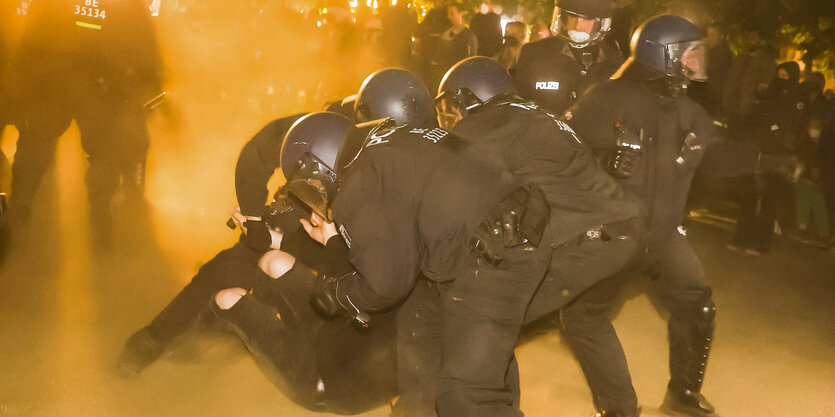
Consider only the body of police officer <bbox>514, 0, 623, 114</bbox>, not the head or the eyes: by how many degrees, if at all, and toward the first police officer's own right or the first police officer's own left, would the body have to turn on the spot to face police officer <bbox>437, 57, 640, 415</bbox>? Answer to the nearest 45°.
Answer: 0° — they already face them

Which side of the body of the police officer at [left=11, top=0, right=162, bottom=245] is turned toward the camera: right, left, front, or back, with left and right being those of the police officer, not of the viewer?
back

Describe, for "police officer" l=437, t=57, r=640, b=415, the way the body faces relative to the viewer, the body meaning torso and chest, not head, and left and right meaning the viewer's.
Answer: facing to the left of the viewer

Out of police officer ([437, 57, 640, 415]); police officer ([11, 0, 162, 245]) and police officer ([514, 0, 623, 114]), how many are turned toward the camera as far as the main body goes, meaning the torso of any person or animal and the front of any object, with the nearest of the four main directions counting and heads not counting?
1

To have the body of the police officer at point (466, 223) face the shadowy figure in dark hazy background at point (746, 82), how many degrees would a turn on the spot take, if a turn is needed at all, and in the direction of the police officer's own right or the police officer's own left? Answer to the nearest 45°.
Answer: approximately 135° to the police officer's own right
